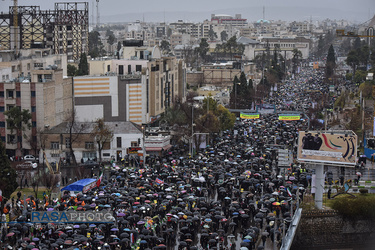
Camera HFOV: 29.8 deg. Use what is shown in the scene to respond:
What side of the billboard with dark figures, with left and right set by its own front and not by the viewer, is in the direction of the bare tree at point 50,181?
right

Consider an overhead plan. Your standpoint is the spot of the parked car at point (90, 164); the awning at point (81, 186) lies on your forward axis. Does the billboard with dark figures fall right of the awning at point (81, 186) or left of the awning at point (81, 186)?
left

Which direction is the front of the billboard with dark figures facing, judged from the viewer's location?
facing the viewer

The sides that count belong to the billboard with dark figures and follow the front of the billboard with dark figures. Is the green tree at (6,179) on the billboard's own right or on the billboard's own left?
on the billboard's own right

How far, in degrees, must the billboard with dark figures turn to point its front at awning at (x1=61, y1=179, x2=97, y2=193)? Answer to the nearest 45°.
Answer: approximately 90° to its right

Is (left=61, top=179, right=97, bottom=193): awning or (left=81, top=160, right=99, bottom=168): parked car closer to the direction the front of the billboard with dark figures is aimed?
the awning
